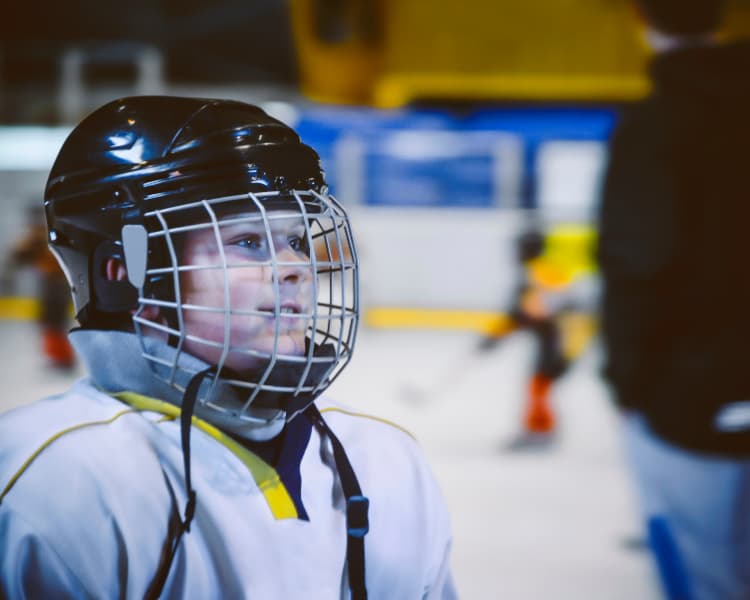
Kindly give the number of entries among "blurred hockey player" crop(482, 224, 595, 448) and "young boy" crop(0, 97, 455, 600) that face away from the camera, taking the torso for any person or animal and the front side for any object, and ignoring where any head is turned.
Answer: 0

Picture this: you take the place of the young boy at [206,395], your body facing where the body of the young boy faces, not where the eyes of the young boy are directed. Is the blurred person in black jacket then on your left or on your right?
on your left

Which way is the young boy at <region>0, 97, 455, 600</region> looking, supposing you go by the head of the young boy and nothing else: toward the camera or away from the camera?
toward the camera

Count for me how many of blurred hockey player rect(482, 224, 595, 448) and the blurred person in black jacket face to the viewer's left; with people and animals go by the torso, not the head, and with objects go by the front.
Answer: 1

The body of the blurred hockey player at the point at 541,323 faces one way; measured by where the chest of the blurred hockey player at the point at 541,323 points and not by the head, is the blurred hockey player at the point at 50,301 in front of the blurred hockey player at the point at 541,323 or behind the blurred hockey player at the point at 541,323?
in front

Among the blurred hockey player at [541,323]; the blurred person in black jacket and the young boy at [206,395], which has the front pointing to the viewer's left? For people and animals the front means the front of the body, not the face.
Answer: the blurred hockey player

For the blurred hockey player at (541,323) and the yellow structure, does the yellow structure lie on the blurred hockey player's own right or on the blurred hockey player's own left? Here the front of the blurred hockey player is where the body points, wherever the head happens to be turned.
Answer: on the blurred hockey player's own right

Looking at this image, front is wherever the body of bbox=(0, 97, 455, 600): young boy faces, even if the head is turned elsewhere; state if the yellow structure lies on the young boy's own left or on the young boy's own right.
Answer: on the young boy's own left

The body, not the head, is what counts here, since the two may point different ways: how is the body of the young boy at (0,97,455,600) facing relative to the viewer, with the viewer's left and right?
facing the viewer and to the right of the viewer

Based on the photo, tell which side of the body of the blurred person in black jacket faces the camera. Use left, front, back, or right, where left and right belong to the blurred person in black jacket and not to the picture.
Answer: back

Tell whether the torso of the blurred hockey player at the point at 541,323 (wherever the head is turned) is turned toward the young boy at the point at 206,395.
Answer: no

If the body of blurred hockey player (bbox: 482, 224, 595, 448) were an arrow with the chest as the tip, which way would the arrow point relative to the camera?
to the viewer's left

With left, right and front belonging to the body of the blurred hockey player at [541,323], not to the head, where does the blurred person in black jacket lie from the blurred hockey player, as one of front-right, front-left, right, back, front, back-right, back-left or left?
left
